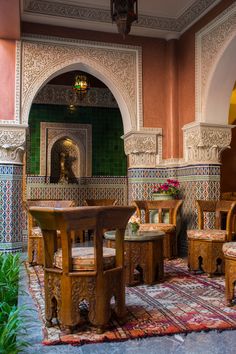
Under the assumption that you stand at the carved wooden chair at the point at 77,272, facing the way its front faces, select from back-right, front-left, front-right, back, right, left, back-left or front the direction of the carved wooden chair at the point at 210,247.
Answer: front-right

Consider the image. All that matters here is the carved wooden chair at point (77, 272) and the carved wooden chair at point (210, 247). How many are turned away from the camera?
1

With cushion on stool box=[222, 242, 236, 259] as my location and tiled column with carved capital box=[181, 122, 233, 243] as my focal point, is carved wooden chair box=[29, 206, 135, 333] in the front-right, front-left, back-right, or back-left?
back-left

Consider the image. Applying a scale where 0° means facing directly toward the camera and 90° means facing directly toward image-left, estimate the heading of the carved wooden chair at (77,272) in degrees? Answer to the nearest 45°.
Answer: approximately 180°

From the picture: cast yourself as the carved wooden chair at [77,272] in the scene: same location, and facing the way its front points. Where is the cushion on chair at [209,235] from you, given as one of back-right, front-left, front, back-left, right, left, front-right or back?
front-right

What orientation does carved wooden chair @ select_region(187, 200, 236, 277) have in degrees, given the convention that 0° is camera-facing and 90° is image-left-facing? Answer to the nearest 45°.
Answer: approximately 45°

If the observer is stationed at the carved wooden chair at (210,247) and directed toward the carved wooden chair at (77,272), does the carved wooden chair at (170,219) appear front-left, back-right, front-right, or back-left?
back-right

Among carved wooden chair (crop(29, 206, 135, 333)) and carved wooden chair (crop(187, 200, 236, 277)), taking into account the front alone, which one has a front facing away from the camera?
carved wooden chair (crop(29, 206, 135, 333))

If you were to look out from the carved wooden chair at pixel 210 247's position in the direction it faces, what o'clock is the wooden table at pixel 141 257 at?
The wooden table is roughly at 12 o'clock from the carved wooden chair.

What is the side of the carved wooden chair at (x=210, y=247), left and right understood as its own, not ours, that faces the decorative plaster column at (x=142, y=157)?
right
